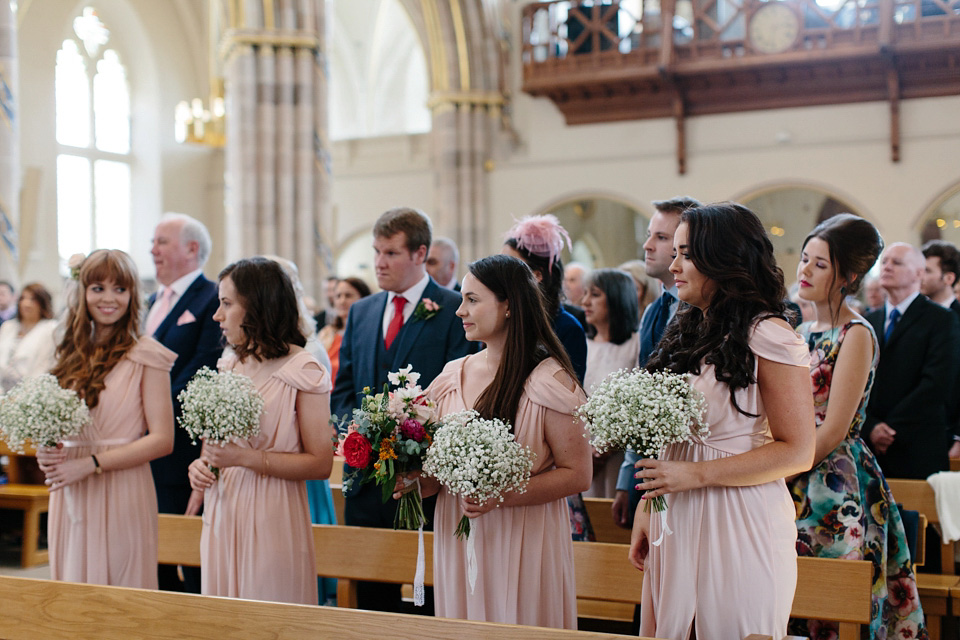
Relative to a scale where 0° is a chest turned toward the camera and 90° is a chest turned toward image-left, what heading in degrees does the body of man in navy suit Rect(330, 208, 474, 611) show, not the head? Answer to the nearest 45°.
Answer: approximately 45°

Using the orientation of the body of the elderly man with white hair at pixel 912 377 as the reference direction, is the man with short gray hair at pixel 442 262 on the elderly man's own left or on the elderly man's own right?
on the elderly man's own right

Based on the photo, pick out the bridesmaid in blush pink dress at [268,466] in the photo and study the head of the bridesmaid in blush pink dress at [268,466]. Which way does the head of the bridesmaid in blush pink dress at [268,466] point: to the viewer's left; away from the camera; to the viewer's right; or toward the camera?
to the viewer's left

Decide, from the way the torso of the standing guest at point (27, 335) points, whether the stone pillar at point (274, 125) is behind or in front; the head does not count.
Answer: behind

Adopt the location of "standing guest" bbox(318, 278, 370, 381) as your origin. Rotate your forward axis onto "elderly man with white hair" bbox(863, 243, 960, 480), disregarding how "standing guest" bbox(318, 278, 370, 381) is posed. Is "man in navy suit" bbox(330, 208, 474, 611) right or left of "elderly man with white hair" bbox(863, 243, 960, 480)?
right

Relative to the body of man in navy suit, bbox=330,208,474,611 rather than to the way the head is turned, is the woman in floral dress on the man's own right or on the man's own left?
on the man's own left

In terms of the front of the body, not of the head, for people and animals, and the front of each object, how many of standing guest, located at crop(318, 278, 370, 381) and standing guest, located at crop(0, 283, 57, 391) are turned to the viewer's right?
0
